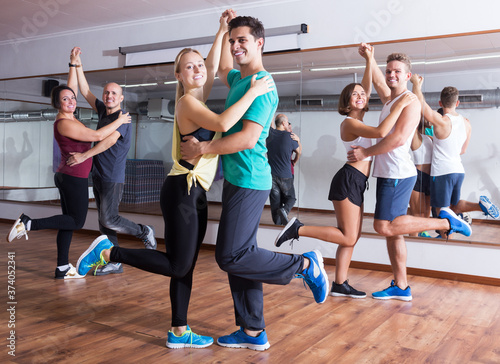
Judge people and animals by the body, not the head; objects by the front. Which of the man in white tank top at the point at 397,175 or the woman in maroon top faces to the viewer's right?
the woman in maroon top

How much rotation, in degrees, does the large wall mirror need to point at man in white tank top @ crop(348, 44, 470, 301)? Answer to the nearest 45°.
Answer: approximately 45° to its left

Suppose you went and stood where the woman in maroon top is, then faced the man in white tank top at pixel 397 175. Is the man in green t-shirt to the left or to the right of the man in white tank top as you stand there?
right

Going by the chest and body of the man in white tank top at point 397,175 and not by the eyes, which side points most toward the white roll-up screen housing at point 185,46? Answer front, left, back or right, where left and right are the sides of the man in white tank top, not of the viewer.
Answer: right

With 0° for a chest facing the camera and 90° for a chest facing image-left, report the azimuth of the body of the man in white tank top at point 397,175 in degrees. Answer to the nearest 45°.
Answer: approximately 45°

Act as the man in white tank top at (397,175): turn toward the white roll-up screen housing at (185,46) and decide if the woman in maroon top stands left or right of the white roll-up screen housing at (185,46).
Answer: left

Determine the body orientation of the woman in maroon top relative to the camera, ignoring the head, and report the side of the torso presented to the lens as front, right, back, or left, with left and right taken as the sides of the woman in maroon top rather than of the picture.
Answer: right

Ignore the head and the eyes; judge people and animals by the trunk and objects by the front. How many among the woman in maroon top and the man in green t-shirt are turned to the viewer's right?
1
